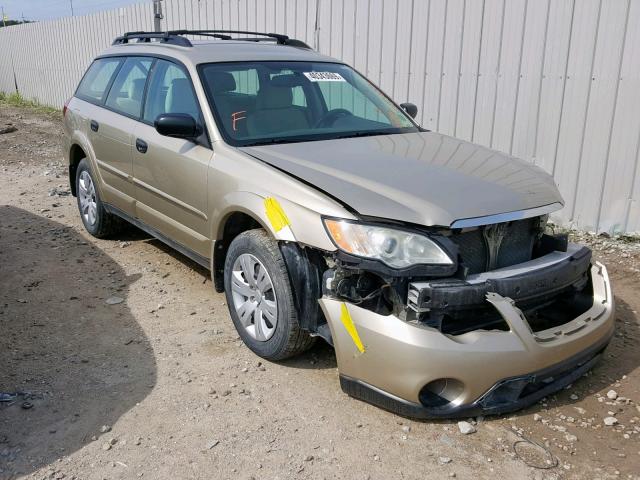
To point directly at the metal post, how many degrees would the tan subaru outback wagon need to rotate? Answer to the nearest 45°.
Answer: approximately 135° to its left

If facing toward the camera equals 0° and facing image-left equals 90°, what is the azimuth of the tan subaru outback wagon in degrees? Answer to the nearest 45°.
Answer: approximately 315°
